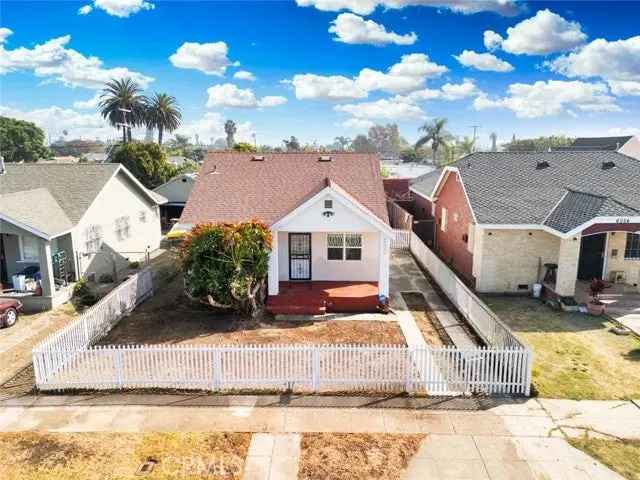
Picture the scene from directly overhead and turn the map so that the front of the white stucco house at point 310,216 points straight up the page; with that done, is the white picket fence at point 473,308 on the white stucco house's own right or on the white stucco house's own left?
on the white stucco house's own left

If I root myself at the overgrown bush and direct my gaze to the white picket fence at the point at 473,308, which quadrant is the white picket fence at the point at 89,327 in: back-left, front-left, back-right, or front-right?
back-right

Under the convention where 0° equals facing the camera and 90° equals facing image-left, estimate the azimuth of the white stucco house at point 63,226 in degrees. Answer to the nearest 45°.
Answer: approximately 45°

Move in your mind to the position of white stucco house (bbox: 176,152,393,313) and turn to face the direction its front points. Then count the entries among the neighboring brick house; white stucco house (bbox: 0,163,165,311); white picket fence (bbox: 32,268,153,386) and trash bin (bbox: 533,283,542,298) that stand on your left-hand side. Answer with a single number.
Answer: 2

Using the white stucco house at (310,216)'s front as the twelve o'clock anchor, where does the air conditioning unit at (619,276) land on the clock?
The air conditioning unit is roughly at 9 o'clock from the white stucco house.

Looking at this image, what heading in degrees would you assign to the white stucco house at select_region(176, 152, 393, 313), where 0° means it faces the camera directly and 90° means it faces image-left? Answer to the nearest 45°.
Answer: approximately 0°

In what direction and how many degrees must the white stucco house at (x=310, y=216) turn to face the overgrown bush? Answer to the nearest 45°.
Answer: approximately 45° to its right

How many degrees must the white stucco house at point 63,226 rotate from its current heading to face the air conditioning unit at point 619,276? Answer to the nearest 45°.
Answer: approximately 90° to its left

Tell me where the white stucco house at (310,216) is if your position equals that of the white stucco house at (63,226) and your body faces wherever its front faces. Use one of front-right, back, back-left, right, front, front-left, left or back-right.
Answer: left

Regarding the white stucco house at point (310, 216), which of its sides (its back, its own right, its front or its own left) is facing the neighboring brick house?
left

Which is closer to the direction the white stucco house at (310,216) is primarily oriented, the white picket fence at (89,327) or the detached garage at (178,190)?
the white picket fence

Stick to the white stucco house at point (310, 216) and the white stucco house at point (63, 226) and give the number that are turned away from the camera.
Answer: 0
